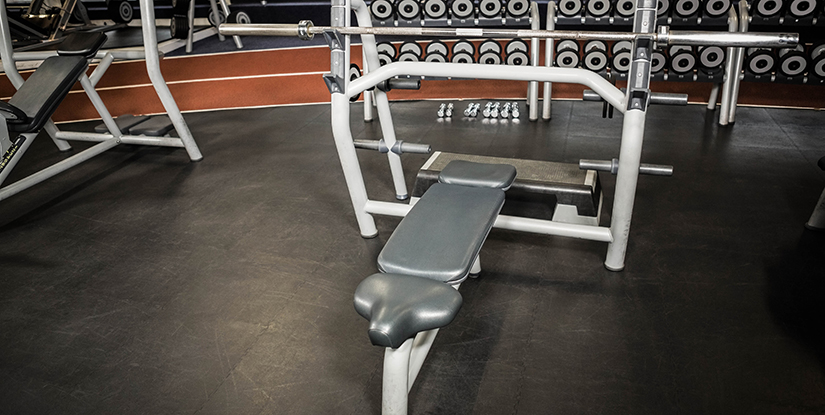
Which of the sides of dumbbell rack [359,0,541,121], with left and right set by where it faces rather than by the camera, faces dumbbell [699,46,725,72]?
left

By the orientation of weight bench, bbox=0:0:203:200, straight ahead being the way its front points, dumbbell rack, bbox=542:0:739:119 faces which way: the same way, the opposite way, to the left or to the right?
the same way

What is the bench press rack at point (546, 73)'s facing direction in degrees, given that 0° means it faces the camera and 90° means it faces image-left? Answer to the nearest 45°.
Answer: approximately 0°

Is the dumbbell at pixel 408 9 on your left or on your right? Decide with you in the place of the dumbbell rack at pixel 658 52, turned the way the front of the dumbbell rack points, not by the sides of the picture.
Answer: on your right

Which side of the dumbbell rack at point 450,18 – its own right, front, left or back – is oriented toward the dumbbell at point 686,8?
left

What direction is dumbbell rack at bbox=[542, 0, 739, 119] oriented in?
toward the camera

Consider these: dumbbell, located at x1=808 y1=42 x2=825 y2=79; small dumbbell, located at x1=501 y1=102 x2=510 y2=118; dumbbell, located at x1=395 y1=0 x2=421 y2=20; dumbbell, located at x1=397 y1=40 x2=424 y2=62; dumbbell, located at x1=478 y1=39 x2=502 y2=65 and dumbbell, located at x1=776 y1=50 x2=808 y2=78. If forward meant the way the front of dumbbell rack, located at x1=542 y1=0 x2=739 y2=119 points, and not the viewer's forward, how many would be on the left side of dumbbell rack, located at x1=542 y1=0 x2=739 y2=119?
2

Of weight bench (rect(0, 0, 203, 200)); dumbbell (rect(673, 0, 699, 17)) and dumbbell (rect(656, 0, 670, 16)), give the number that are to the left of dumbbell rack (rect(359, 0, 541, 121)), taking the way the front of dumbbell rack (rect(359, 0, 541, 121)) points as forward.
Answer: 2

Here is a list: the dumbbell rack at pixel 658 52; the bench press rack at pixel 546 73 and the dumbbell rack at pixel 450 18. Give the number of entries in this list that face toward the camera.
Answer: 3

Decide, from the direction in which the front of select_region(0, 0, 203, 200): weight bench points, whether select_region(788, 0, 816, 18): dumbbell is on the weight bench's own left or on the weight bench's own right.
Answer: on the weight bench's own left

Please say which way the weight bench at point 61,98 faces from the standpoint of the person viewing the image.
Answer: facing the viewer and to the left of the viewer

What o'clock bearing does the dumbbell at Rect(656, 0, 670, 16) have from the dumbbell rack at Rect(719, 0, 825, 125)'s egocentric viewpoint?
The dumbbell is roughly at 3 o'clock from the dumbbell rack.
